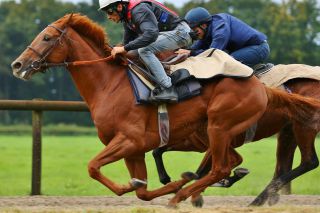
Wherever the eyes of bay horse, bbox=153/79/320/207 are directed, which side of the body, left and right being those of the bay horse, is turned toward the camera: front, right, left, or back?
left

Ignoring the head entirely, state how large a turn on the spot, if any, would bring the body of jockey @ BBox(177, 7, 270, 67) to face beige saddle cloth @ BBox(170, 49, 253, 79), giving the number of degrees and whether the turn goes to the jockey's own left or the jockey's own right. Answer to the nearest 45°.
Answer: approximately 90° to the jockey's own left

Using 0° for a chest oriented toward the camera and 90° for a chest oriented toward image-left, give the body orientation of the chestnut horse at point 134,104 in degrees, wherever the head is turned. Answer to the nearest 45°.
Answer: approximately 90°

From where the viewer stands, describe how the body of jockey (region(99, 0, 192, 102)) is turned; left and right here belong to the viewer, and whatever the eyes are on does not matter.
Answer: facing to the left of the viewer

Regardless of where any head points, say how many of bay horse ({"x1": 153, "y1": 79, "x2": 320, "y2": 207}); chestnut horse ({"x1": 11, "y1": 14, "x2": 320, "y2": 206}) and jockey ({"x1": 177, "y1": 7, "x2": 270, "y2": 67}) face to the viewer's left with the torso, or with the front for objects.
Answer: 3

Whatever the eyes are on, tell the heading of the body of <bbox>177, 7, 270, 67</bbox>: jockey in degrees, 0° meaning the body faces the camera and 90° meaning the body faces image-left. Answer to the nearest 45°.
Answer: approximately 90°

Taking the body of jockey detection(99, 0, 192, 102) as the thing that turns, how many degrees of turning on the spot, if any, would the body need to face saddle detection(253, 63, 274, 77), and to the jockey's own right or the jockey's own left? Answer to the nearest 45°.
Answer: approximately 135° to the jockey's own right

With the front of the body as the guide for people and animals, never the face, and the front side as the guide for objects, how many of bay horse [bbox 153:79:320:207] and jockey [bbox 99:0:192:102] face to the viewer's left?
2

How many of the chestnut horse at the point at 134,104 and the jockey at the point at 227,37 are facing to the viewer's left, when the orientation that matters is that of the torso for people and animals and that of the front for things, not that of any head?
2

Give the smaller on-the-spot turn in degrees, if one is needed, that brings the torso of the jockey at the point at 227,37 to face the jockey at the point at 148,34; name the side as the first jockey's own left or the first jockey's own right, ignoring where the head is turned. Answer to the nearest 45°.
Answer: approximately 45° to the first jockey's own left
